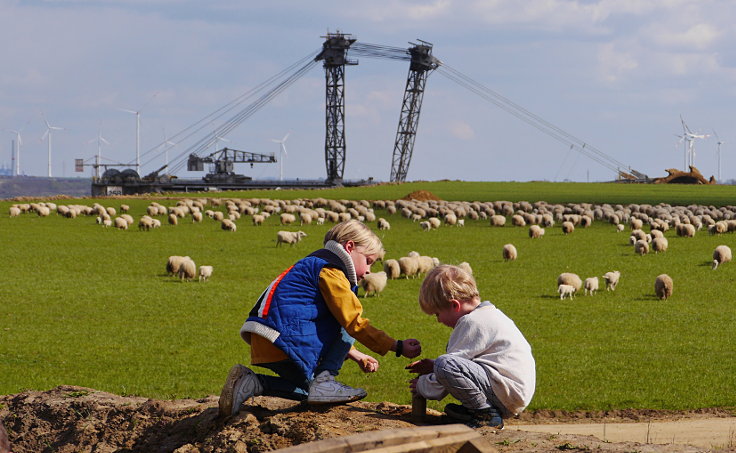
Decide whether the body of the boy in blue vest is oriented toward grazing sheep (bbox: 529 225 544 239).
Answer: no

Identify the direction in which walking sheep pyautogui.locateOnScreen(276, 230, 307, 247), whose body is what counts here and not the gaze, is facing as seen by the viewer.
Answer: to the viewer's right

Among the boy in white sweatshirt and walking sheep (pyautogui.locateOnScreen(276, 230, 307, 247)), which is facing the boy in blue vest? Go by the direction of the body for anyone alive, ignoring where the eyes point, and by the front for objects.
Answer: the boy in white sweatshirt

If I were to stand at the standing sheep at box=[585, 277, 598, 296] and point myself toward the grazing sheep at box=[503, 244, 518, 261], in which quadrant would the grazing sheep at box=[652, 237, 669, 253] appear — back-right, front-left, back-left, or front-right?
front-right

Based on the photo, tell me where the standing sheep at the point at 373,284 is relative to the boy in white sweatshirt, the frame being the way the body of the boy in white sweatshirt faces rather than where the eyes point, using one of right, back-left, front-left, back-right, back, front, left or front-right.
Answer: right

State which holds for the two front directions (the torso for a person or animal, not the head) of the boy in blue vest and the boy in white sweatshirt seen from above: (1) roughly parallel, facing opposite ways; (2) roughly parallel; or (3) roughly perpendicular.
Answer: roughly parallel, facing opposite ways

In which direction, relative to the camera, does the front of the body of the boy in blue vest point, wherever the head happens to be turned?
to the viewer's right

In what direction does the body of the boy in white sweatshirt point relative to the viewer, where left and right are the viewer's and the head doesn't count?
facing to the left of the viewer

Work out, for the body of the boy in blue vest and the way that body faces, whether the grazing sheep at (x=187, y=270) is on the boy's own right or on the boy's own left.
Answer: on the boy's own left

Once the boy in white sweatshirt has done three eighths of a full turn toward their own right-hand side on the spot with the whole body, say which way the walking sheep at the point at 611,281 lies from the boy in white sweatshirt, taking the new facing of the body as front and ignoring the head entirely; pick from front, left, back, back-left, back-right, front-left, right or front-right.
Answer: front-left

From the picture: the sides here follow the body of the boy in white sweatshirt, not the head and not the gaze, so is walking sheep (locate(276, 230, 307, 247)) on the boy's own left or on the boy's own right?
on the boy's own right

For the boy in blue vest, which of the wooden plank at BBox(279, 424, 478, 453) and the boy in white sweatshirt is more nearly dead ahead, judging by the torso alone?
the boy in white sweatshirt

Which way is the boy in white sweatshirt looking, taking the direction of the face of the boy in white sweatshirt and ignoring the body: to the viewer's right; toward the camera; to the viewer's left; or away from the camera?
to the viewer's left

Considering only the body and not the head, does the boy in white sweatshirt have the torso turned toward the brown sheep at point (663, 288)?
no

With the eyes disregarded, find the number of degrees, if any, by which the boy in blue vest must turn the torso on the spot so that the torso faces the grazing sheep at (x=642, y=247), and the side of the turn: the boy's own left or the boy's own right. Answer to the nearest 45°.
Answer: approximately 45° to the boy's own left

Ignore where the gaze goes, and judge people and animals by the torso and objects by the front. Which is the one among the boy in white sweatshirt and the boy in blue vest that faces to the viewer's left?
the boy in white sweatshirt

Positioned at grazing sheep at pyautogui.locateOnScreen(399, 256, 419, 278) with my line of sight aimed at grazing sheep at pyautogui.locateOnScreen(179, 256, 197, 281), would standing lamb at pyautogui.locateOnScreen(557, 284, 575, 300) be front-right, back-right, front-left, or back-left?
back-left

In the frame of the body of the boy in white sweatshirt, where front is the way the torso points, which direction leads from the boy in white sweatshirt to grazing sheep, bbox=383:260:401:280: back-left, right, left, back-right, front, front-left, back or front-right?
right
